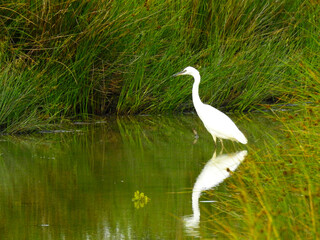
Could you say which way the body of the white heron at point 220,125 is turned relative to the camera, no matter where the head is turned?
to the viewer's left

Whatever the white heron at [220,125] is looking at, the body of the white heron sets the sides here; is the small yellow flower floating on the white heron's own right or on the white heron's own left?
on the white heron's own left
